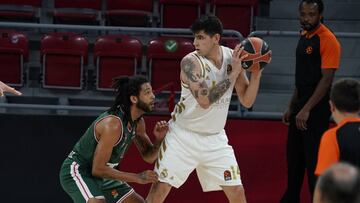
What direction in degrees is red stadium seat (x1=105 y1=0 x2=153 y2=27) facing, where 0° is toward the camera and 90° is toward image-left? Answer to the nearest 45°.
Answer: approximately 0°

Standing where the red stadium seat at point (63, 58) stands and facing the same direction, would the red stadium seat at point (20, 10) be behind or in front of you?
behind

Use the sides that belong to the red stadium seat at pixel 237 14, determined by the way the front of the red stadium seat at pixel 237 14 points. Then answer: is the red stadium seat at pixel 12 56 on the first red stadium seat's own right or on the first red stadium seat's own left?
on the first red stadium seat's own right

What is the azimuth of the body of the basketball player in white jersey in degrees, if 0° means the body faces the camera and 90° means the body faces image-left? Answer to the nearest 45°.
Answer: approximately 315°

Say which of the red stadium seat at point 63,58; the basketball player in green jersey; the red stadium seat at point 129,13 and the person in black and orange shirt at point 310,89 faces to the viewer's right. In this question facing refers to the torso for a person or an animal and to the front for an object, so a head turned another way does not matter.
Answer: the basketball player in green jersey

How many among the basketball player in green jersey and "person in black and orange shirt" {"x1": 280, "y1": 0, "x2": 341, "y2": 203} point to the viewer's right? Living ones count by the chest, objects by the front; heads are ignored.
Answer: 1

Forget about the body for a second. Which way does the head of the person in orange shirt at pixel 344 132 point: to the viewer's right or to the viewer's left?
to the viewer's left

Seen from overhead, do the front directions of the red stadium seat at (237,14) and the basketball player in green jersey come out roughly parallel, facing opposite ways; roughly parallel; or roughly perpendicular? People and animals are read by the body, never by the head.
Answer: roughly perpendicular

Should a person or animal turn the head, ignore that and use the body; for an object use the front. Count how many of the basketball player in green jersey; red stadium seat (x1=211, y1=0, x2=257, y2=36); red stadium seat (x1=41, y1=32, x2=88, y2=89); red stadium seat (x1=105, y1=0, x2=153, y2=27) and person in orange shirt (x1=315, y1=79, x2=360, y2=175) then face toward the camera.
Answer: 3

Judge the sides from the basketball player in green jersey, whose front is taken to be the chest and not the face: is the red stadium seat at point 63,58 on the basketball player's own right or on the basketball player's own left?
on the basketball player's own left

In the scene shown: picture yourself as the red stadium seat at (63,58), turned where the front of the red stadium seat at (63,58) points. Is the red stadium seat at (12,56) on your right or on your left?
on your right
